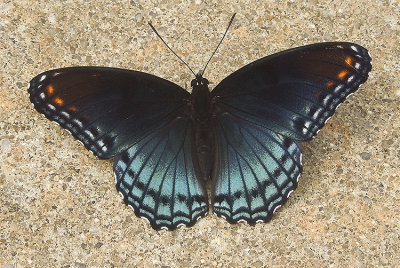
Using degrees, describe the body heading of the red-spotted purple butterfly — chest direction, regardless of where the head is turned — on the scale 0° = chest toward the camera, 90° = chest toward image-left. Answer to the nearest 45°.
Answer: approximately 180°
